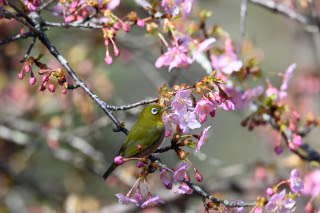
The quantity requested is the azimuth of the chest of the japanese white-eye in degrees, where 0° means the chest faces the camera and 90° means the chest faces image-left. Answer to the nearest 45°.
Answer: approximately 270°

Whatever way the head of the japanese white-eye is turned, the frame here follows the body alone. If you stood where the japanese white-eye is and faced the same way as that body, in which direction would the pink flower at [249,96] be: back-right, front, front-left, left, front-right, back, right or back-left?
front-left

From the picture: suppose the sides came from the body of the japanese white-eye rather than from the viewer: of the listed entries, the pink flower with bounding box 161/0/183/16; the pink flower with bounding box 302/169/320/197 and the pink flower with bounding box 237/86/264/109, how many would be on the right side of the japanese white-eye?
0

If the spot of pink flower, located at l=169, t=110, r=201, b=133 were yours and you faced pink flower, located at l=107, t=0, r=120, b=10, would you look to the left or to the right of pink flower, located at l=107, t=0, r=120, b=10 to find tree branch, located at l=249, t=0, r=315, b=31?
right

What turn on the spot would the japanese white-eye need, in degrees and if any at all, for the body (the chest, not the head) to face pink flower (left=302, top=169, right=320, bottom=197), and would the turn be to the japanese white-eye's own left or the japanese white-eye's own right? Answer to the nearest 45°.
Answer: approximately 45° to the japanese white-eye's own left
